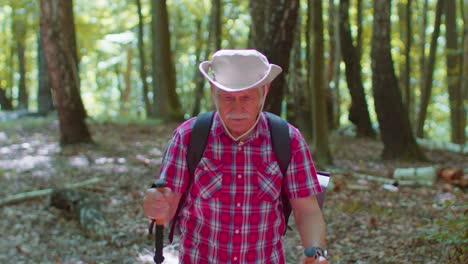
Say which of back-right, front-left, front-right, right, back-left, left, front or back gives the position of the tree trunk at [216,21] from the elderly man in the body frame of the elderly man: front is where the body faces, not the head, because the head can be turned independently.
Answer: back

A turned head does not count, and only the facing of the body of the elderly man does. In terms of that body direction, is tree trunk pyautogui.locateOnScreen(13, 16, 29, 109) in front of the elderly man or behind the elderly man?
behind

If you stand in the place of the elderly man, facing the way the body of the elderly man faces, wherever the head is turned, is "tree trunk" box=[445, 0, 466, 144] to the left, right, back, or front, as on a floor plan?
back

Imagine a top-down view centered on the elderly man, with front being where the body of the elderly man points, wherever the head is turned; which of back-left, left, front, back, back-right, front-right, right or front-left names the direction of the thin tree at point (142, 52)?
back

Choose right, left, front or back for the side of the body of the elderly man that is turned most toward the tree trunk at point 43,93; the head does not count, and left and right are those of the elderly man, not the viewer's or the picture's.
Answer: back

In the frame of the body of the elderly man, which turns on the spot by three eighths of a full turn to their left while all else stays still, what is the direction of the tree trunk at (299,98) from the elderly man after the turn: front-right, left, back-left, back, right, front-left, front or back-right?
front-left

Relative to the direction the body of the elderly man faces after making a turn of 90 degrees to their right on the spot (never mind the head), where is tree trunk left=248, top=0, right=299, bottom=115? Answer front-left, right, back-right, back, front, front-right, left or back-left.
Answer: right

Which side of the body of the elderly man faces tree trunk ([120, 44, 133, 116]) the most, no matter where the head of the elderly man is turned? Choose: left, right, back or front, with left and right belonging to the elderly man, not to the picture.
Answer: back

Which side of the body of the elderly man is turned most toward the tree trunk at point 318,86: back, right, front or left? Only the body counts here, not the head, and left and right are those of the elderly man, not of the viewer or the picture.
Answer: back

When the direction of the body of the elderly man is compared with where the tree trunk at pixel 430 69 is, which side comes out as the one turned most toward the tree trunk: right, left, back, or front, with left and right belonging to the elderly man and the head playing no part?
back

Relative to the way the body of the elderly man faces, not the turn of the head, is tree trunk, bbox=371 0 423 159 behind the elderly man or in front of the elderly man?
behind

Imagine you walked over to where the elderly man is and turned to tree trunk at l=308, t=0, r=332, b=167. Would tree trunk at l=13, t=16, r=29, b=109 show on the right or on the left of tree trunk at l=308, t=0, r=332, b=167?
left

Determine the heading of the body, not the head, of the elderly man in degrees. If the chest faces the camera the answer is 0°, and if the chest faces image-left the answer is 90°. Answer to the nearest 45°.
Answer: approximately 0°

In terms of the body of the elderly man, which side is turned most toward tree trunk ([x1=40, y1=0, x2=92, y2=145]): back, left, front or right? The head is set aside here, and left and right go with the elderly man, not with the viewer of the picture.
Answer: back
